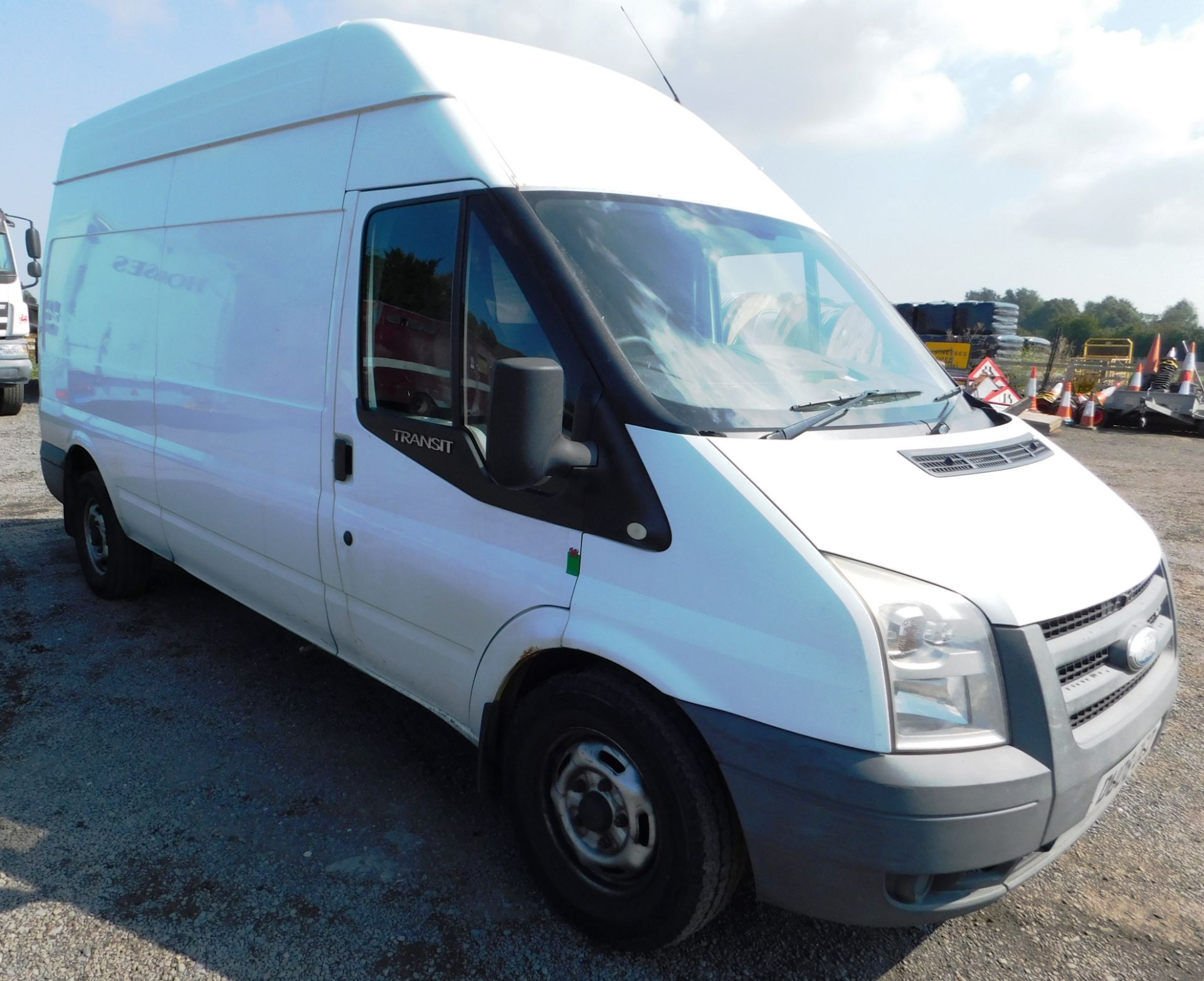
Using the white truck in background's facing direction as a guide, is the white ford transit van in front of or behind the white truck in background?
in front

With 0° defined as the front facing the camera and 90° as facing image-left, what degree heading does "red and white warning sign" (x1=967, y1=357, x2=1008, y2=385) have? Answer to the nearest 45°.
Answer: approximately 0°

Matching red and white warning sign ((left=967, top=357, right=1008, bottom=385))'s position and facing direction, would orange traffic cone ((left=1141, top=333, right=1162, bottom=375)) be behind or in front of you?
behind

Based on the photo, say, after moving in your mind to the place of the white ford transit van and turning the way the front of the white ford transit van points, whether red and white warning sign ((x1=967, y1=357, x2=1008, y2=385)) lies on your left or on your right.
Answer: on your left

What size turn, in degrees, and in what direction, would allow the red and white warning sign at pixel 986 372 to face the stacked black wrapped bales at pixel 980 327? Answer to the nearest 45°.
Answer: approximately 180°

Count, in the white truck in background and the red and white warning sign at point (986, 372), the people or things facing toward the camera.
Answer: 2

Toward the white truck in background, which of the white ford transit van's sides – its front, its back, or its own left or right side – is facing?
back

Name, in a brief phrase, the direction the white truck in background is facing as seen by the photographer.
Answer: facing the viewer
